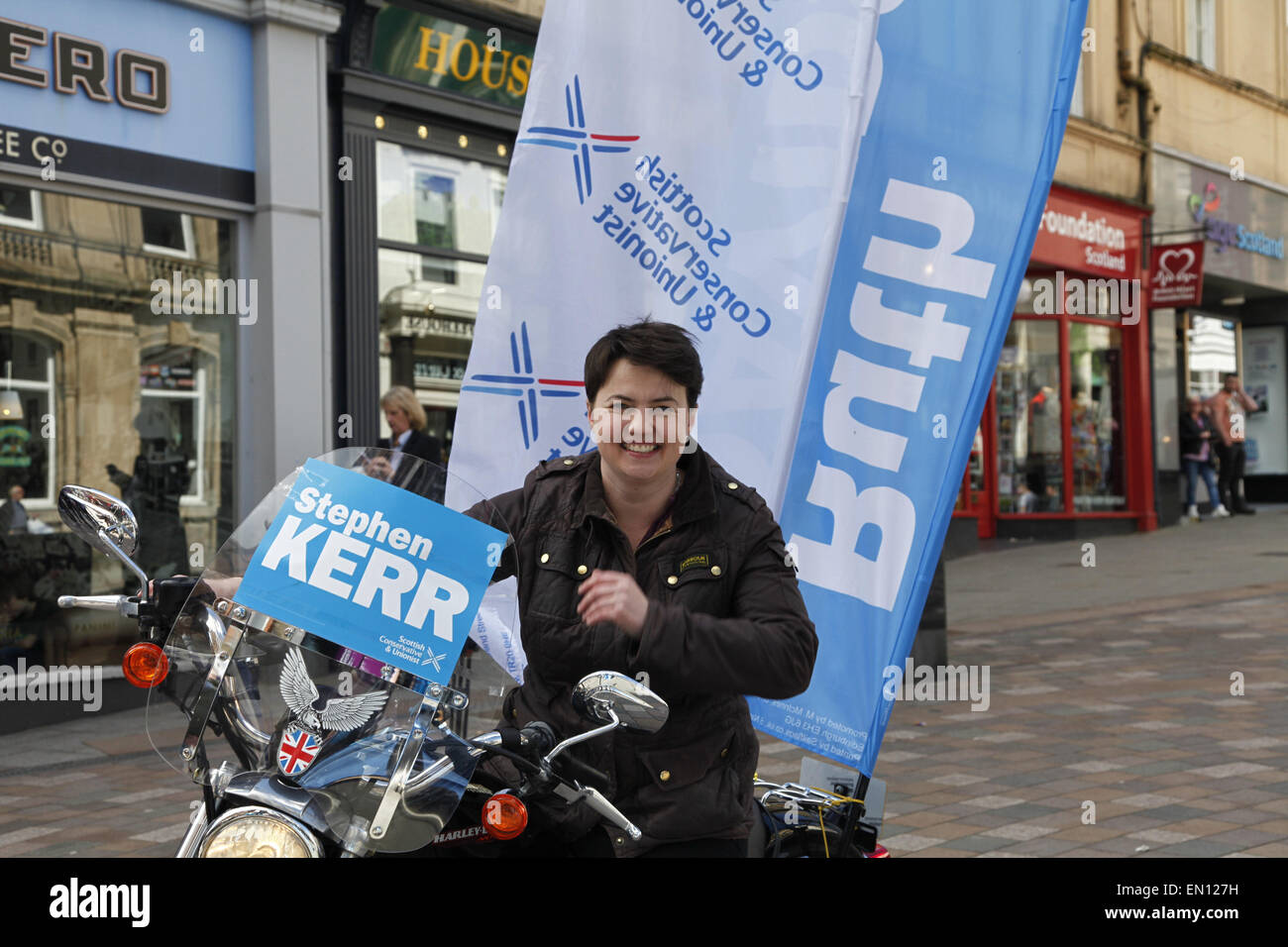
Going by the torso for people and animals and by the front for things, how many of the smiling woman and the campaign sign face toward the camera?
2

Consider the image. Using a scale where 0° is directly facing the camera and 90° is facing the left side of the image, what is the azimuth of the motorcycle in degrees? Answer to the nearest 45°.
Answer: approximately 45°

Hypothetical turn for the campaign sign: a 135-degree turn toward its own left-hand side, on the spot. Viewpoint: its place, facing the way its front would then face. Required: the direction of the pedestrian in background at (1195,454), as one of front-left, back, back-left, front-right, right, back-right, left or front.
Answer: front

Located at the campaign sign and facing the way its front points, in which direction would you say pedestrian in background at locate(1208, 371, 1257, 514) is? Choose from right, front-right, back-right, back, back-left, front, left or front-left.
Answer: back-left

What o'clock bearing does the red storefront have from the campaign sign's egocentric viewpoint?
The red storefront is roughly at 7 o'clock from the campaign sign.

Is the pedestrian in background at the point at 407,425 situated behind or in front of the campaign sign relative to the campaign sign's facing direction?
behind

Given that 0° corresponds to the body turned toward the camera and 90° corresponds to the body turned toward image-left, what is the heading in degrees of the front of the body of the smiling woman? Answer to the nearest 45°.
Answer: approximately 0°

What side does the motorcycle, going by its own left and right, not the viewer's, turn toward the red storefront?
back

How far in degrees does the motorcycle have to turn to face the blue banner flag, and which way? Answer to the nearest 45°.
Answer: approximately 180°

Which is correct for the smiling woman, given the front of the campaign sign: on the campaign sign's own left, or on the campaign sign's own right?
on the campaign sign's own left

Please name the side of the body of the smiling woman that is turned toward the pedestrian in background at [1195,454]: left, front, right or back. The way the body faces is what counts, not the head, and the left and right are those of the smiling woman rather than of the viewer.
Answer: back
